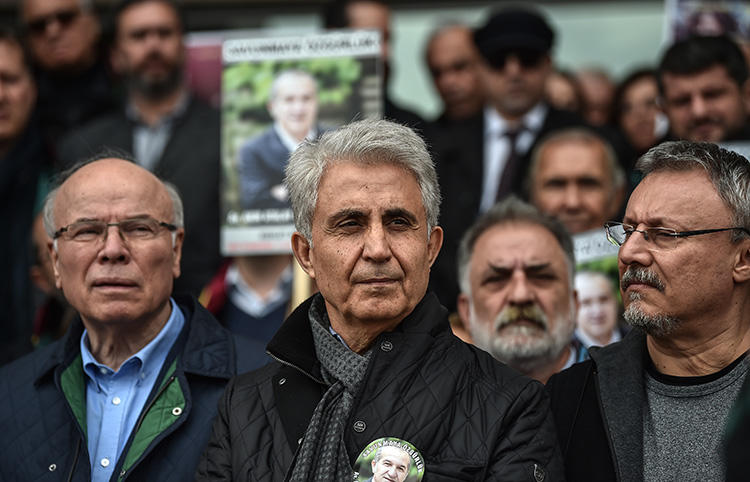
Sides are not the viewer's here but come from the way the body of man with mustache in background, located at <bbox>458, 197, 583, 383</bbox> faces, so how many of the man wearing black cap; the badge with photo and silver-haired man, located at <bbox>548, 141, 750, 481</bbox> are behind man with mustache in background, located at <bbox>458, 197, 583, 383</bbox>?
1

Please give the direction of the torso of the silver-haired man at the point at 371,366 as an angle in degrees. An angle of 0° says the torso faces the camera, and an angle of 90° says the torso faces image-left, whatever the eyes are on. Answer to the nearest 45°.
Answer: approximately 0°

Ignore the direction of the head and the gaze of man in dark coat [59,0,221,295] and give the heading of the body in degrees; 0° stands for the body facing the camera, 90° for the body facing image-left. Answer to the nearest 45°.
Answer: approximately 0°

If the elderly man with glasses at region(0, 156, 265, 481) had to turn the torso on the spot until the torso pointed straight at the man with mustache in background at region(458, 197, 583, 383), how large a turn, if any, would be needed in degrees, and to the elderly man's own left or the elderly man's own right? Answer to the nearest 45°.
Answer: approximately 90° to the elderly man's own left

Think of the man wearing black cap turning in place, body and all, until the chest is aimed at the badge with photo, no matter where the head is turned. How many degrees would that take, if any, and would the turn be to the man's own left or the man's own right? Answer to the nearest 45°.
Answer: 0° — they already face it

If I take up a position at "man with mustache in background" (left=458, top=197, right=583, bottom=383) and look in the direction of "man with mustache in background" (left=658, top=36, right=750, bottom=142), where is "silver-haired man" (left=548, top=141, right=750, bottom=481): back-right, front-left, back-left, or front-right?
back-right
